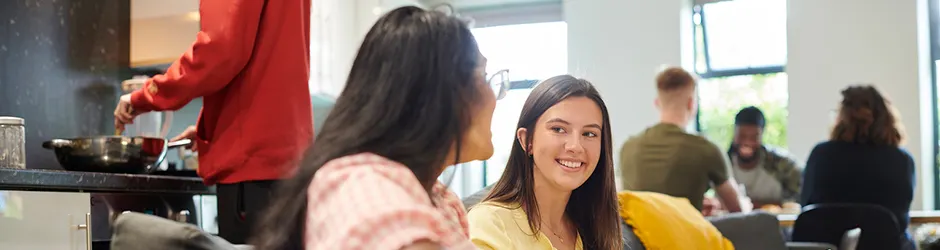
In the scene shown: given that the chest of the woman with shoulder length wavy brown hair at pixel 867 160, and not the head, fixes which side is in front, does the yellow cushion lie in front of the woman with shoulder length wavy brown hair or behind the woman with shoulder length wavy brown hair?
behind

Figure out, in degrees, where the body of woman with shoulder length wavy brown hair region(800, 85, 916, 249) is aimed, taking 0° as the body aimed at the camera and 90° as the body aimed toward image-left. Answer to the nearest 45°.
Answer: approximately 180°

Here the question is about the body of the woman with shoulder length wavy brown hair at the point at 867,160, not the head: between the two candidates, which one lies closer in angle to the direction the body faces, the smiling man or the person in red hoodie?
the smiling man

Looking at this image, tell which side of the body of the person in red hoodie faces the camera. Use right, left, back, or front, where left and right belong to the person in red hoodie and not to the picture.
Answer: left

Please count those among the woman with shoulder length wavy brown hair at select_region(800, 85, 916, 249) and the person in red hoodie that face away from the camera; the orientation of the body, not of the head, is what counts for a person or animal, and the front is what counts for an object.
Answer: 1

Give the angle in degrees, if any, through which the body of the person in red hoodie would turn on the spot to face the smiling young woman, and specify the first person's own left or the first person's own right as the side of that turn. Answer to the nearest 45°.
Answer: approximately 135° to the first person's own left

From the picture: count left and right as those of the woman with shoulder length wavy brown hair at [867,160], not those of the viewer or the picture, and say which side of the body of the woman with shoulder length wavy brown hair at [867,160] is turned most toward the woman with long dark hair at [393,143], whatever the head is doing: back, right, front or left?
back

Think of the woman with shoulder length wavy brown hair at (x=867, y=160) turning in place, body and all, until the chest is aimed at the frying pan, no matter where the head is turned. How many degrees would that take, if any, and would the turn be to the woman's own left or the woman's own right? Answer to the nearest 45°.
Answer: approximately 135° to the woman's own left

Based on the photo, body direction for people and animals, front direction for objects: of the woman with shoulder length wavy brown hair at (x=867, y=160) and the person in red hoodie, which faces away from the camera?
the woman with shoulder length wavy brown hair

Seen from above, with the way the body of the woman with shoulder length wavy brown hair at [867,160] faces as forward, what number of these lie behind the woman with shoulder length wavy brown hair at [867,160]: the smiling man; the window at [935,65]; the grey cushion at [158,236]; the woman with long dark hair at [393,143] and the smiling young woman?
3

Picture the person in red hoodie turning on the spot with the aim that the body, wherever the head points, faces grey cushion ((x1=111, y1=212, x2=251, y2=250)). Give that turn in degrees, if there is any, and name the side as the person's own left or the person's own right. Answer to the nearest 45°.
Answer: approximately 90° to the person's own left
